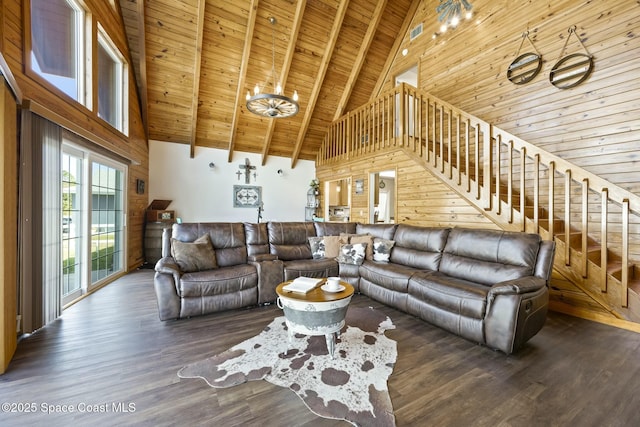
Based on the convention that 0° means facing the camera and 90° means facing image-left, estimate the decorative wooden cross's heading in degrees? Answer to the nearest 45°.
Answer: approximately 0°

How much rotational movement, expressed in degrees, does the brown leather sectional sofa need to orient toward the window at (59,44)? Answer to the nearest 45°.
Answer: approximately 90° to its right

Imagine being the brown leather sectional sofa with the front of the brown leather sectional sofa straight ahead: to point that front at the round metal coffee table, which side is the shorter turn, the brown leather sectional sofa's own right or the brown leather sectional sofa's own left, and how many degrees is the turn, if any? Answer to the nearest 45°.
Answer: approximately 45° to the brown leather sectional sofa's own right

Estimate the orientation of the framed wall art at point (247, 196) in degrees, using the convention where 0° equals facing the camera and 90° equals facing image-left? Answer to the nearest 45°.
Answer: approximately 0°

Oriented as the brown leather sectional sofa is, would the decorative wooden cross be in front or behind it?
behind

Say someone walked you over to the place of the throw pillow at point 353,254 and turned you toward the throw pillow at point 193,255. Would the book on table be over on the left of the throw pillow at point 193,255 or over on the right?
left

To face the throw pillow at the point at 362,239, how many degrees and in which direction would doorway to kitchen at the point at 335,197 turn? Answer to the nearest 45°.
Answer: approximately 45° to its left
